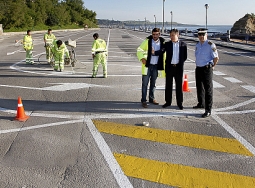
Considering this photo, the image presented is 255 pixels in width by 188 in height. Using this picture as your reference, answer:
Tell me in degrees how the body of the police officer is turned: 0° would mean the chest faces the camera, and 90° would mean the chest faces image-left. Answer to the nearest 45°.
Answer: approximately 45°

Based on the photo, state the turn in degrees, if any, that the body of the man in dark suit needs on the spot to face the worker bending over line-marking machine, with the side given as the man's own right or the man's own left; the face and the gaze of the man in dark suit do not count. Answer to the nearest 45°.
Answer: approximately 135° to the man's own right
